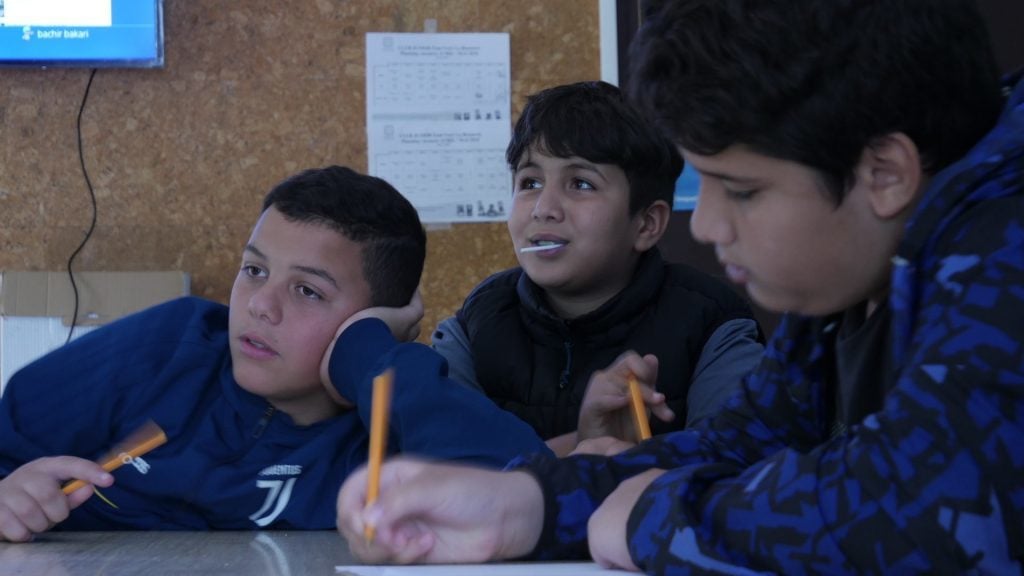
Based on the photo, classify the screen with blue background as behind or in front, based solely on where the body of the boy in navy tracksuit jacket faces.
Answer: behind

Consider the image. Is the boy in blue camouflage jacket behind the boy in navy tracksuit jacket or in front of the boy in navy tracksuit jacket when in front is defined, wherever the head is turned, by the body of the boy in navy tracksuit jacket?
in front

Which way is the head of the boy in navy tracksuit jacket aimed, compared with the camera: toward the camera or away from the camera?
toward the camera

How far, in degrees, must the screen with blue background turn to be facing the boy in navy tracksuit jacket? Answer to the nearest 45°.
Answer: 0° — it already faces them

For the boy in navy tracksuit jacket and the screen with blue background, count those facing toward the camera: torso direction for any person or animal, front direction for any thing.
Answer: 2

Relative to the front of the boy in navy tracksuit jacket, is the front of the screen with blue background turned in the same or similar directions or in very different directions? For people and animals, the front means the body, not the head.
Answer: same or similar directions

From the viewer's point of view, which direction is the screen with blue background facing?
toward the camera

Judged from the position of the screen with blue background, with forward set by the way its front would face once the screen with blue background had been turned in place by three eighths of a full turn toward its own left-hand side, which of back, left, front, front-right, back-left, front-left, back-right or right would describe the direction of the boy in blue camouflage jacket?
back-right

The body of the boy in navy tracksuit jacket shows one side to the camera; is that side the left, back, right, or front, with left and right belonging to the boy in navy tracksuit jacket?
front

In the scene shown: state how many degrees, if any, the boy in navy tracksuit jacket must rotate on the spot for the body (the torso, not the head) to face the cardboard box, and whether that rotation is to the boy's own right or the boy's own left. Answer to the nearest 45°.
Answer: approximately 180°

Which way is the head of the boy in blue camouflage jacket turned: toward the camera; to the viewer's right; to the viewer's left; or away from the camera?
to the viewer's left
